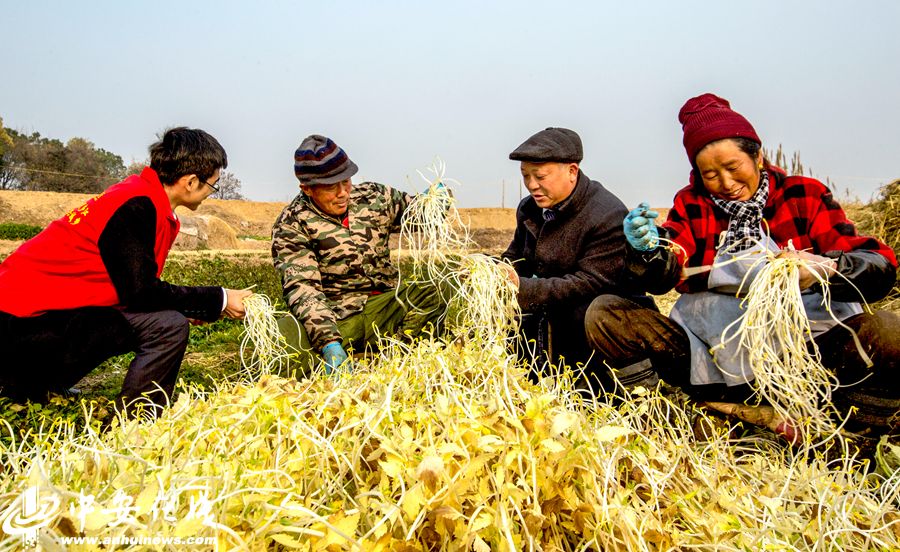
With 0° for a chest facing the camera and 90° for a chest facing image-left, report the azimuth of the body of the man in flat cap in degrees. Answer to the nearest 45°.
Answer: approximately 45°

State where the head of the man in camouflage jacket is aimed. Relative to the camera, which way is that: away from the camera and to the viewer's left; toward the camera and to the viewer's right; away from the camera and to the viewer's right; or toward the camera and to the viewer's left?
toward the camera and to the viewer's right

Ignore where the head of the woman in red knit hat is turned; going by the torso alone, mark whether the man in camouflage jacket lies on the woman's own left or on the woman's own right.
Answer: on the woman's own right

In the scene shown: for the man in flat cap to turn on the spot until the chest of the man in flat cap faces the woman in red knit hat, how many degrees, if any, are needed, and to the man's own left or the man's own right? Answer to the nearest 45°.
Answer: approximately 90° to the man's own left

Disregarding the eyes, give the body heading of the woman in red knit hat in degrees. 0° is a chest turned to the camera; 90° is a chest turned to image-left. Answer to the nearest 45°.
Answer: approximately 0°

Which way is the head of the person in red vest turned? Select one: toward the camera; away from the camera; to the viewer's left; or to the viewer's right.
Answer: to the viewer's right
